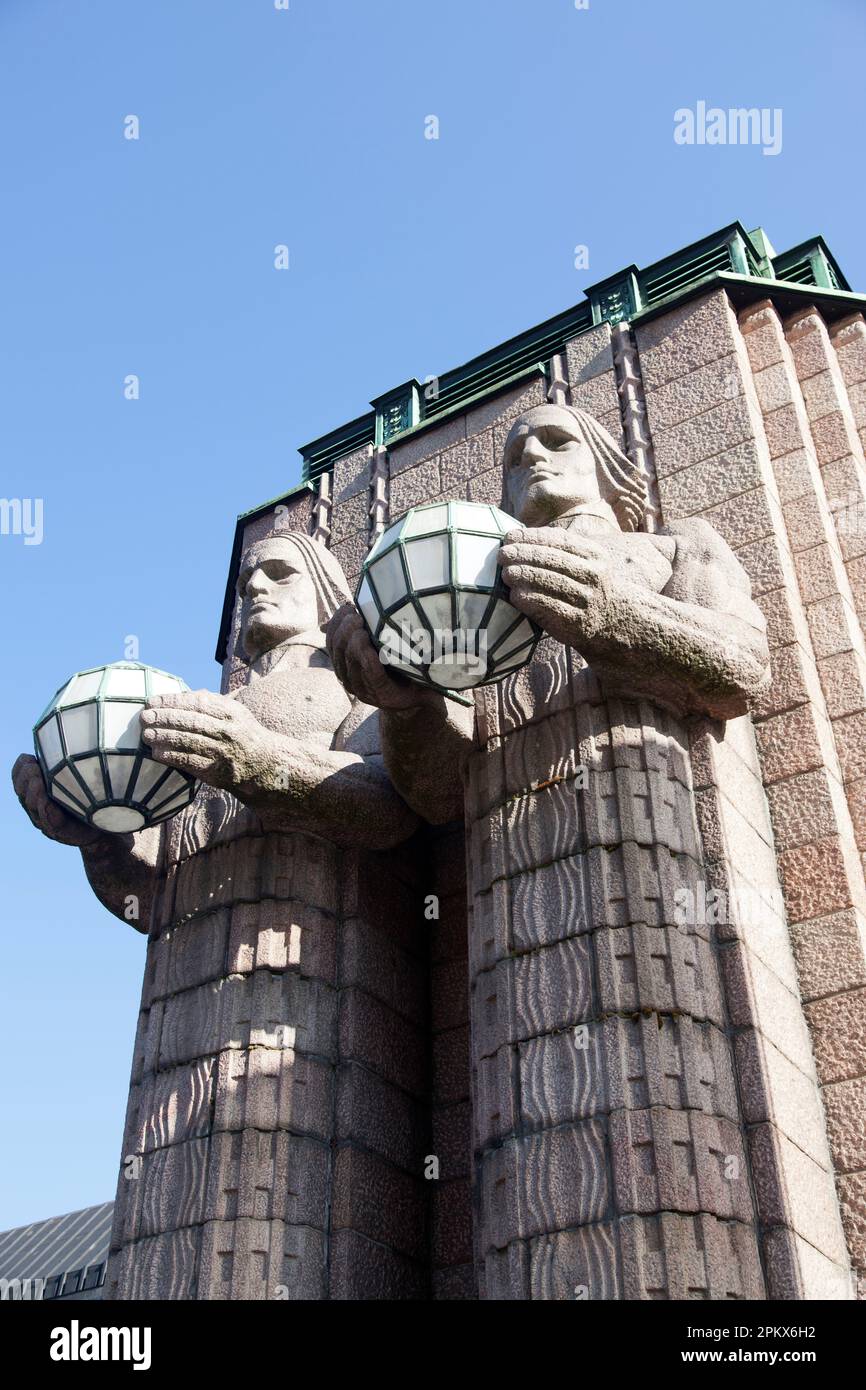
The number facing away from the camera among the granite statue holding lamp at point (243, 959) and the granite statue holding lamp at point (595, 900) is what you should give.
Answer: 0

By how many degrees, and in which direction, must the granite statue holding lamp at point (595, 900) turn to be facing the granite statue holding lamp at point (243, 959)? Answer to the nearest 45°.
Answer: approximately 90° to its right

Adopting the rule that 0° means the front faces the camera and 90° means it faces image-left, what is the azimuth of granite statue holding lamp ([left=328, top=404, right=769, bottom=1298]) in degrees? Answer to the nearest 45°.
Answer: approximately 45°

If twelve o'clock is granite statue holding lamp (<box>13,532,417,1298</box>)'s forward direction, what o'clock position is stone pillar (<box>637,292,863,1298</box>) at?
The stone pillar is roughly at 8 o'clock from the granite statue holding lamp.
